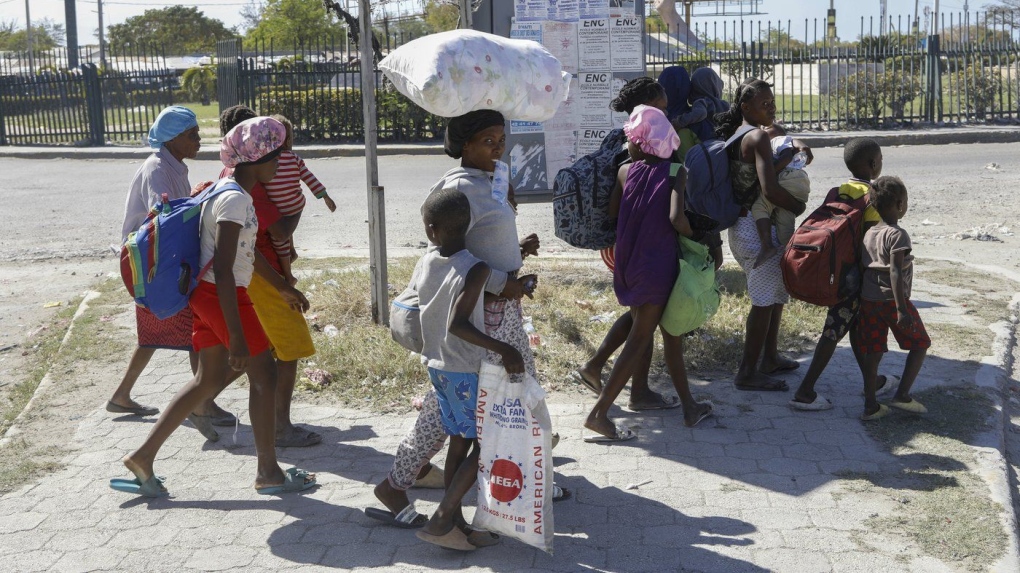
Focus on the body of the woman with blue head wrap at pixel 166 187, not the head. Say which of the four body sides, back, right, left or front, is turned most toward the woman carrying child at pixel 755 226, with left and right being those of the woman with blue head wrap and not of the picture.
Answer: front

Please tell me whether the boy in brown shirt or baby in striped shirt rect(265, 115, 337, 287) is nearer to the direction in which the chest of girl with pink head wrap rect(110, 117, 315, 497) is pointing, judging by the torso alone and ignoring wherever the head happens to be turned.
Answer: the boy in brown shirt

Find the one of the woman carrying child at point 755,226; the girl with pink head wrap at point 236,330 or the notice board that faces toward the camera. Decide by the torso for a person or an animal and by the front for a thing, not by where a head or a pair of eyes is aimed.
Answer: the notice board

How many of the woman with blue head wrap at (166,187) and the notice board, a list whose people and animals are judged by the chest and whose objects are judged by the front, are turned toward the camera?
1

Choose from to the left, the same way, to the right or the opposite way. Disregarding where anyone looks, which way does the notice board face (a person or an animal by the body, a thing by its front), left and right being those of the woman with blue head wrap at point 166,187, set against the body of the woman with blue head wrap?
to the right

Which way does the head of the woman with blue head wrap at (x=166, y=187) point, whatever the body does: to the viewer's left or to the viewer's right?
to the viewer's right

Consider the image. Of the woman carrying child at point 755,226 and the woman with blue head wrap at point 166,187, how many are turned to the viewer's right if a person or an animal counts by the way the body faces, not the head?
2

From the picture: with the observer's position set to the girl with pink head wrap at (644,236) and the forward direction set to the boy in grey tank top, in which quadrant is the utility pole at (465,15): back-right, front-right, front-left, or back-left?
back-right

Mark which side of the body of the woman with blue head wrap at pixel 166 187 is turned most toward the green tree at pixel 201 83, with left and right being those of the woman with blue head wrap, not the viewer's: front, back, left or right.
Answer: left

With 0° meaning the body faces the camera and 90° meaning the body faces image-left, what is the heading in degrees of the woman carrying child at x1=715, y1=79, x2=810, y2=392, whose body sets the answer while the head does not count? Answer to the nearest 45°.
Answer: approximately 270°

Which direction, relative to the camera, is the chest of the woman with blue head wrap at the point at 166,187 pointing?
to the viewer's right

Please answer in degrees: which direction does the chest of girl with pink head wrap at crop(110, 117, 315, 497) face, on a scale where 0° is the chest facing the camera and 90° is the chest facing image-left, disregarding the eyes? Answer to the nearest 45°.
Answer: approximately 270°

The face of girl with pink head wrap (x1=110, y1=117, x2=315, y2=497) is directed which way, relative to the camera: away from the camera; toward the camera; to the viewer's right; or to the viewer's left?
to the viewer's right

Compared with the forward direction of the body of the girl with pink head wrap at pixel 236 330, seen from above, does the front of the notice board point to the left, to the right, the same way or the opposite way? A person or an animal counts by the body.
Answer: to the right

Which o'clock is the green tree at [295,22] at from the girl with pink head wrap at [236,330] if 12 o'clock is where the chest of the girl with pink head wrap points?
The green tree is roughly at 9 o'clock from the girl with pink head wrap.
